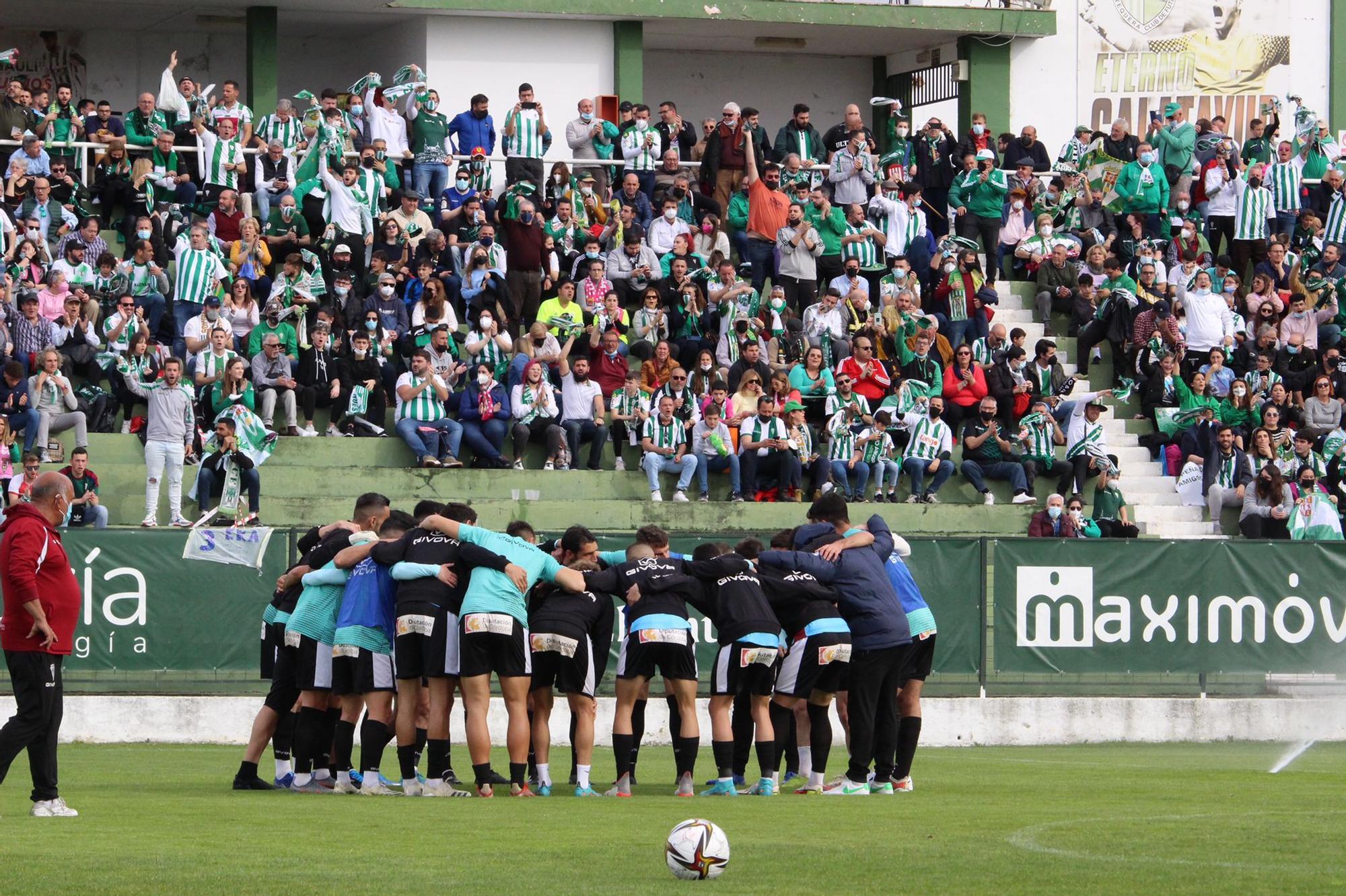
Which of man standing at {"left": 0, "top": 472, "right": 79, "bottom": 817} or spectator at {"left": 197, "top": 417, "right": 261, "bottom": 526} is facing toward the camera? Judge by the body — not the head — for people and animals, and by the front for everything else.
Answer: the spectator

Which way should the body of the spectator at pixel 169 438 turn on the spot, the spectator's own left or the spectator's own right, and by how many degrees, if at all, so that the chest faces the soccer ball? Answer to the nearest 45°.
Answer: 0° — they already face it

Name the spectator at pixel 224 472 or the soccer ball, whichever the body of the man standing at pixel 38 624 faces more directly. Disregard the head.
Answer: the soccer ball

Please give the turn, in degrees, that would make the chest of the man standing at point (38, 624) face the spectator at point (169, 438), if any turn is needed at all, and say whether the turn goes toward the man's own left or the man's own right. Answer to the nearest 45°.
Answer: approximately 90° to the man's own left

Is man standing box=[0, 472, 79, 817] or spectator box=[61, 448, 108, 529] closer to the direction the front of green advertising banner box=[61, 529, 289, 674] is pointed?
the man standing

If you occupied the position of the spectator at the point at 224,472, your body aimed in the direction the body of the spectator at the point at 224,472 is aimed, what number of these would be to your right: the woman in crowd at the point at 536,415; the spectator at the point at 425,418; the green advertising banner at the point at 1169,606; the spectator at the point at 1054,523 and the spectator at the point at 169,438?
1

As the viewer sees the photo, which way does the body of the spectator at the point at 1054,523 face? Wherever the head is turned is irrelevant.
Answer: toward the camera

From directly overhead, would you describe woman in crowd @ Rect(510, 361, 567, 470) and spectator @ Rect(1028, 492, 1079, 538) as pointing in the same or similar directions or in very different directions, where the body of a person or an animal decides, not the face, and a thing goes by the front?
same or similar directions

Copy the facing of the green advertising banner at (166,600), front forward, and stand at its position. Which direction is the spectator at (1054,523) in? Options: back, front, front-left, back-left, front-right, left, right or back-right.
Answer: left

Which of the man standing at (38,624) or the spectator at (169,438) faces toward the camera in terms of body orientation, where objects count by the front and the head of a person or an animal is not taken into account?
the spectator

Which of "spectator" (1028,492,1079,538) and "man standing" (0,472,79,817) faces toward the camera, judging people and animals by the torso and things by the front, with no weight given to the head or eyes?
the spectator

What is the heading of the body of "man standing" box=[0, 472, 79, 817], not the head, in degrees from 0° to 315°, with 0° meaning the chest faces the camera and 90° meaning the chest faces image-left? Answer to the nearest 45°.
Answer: approximately 270°

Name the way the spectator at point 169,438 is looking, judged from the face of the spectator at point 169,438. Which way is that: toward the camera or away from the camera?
toward the camera

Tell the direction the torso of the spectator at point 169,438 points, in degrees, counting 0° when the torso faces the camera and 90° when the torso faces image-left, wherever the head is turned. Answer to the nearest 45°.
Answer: approximately 0°

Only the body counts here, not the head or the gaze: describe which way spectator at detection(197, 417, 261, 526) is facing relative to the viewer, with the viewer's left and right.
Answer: facing the viewer

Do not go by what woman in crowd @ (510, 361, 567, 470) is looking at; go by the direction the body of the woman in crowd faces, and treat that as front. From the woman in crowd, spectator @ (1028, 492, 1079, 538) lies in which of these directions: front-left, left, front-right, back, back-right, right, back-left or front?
left

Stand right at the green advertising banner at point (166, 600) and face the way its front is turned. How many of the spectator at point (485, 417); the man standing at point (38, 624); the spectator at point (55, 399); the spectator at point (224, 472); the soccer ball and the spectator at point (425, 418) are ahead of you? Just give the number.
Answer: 2

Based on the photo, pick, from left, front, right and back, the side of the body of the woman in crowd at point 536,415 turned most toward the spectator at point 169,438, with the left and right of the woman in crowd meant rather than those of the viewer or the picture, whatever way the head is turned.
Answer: right
